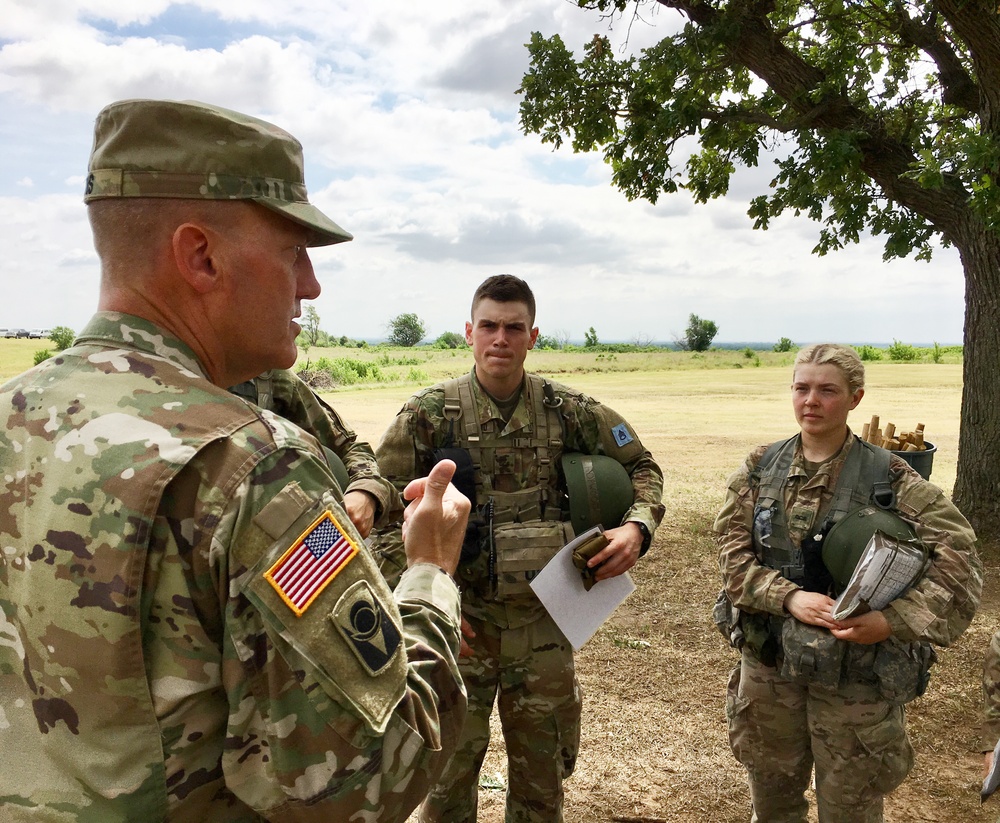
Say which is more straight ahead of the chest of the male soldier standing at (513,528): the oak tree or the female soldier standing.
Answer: the female soldier standing

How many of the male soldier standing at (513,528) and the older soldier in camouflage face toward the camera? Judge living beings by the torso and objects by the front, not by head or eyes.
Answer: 1

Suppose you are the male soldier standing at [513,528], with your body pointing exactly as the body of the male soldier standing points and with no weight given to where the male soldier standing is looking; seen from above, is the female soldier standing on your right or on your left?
on your left

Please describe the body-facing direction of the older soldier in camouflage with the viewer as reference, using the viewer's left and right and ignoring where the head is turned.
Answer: facing away from the viewer and to the right of the viewer

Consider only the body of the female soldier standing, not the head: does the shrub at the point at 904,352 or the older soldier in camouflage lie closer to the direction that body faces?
the older soldier in camouflage

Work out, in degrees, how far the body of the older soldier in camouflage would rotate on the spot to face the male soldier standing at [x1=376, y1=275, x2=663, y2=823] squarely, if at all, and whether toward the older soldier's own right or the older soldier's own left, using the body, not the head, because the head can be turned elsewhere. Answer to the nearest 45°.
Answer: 0° — they already face them

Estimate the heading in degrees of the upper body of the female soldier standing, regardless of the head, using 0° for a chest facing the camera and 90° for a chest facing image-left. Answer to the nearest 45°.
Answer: approximately 45°

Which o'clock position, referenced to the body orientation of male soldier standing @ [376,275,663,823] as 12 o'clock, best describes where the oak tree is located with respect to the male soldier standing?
The oak tree is roughly at 7 o'clock from the male soldier standing.

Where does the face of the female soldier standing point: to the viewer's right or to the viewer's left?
to the viewer's left
